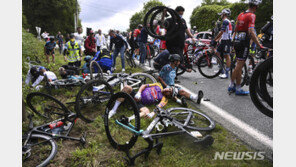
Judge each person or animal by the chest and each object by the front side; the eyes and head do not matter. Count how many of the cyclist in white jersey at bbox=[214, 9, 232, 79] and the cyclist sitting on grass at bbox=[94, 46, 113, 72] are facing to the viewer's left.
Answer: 1

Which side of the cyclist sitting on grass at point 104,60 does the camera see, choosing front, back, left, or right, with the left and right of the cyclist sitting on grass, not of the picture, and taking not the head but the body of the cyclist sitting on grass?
back

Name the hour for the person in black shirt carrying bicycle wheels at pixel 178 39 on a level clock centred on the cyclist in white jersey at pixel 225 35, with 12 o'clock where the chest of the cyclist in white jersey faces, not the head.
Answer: The person in black shirt carrying bicycle wheels is roughly at 11 o'clock from the cyclist in white jersey.

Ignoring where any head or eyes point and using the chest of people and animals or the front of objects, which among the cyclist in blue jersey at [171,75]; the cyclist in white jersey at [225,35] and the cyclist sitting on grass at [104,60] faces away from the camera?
the cyclist sitting on grass

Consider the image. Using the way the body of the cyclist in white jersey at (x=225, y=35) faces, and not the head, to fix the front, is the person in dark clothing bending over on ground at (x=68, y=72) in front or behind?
in front
